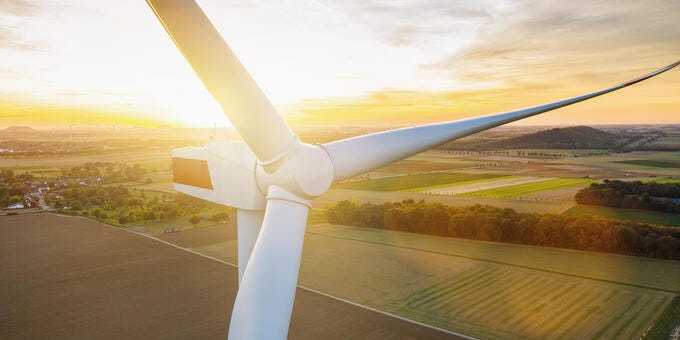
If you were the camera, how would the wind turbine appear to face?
facing the viewer and to the right of the viewer
